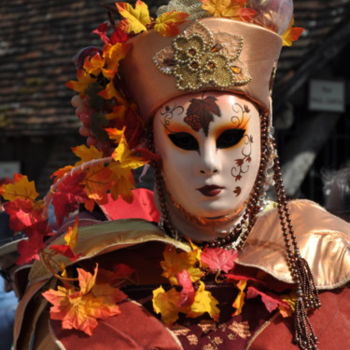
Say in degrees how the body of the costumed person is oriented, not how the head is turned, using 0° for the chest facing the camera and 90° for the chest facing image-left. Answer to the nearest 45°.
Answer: approximately 0°
